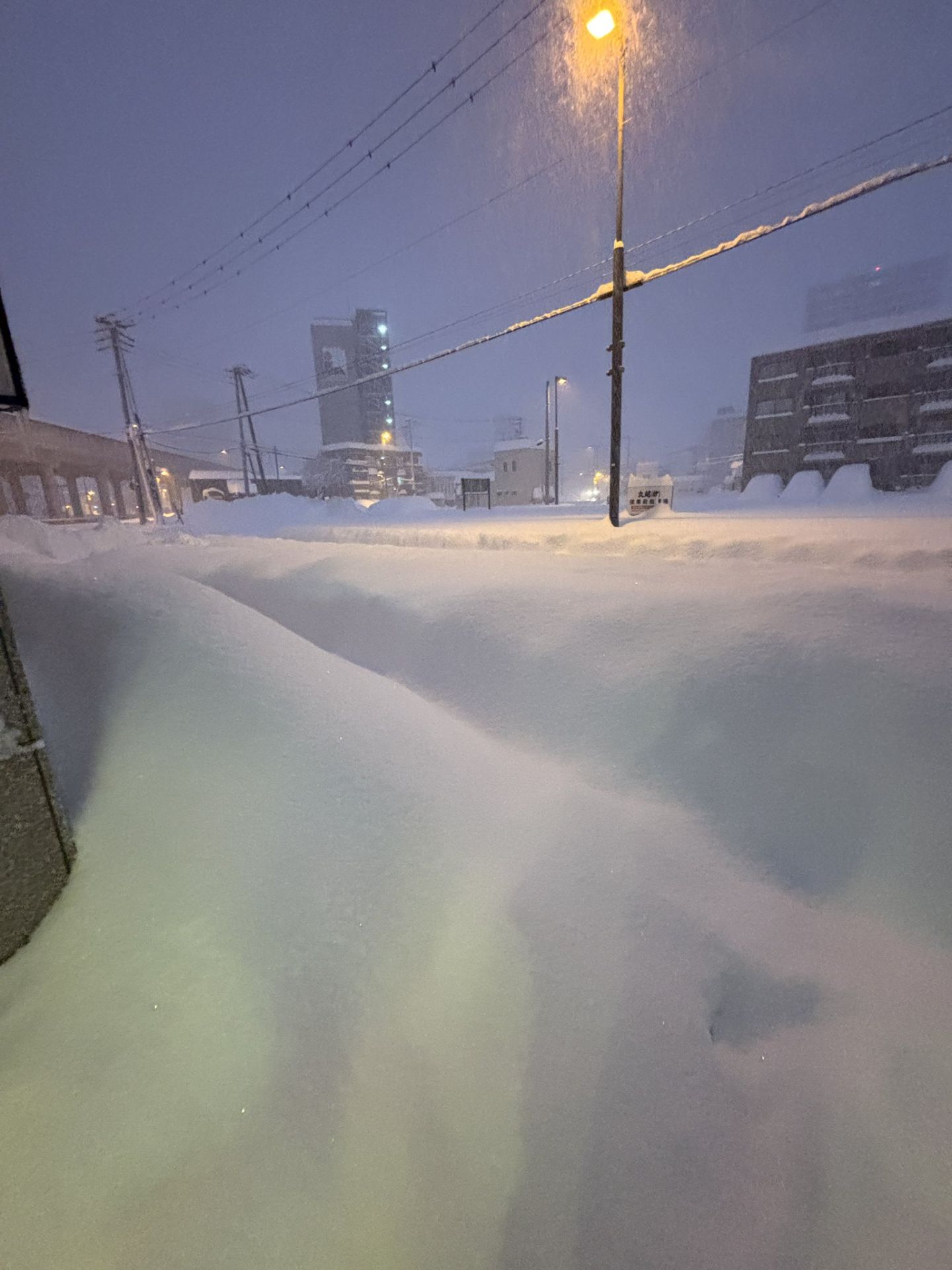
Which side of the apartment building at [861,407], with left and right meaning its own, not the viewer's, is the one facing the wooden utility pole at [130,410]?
front

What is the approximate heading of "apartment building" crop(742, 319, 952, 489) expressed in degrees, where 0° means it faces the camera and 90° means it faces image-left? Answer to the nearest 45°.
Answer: approximately 45°

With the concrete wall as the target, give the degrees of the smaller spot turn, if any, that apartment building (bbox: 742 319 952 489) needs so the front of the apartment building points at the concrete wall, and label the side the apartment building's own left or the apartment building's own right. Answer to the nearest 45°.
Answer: approximately 45° to the apartment building's own left

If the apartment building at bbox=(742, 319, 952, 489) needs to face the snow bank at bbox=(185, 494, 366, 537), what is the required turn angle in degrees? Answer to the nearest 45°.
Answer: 0° — it already faces it

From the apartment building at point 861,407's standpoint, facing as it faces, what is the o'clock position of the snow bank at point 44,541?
The snow bank is roughly at 11 o'clock from the apartment building.

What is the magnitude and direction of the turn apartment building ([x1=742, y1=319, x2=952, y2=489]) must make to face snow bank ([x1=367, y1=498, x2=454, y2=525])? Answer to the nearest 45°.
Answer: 0° — it already faces it

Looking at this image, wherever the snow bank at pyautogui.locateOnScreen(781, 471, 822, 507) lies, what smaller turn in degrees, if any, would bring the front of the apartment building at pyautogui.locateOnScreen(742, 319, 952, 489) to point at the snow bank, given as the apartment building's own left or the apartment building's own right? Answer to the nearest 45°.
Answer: approximately 45° to the apartment building's own left
